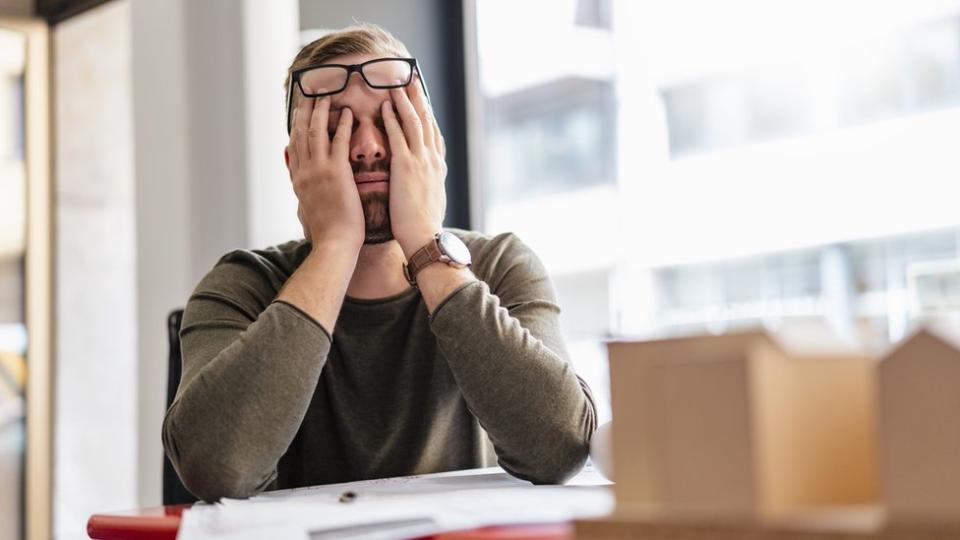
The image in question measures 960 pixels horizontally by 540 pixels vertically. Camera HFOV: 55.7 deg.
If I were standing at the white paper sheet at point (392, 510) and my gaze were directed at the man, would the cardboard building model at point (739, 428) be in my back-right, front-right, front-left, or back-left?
back-right

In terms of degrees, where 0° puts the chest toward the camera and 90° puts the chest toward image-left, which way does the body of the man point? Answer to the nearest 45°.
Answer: approximately 0°

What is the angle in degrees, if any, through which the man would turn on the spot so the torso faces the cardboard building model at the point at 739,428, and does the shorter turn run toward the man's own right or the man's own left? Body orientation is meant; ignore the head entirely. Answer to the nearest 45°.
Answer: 0° — they already face it

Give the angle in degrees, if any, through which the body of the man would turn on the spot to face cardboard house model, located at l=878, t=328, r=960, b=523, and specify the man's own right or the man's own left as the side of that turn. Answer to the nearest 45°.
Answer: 0° — they already face it

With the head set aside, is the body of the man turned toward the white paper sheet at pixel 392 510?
yes
